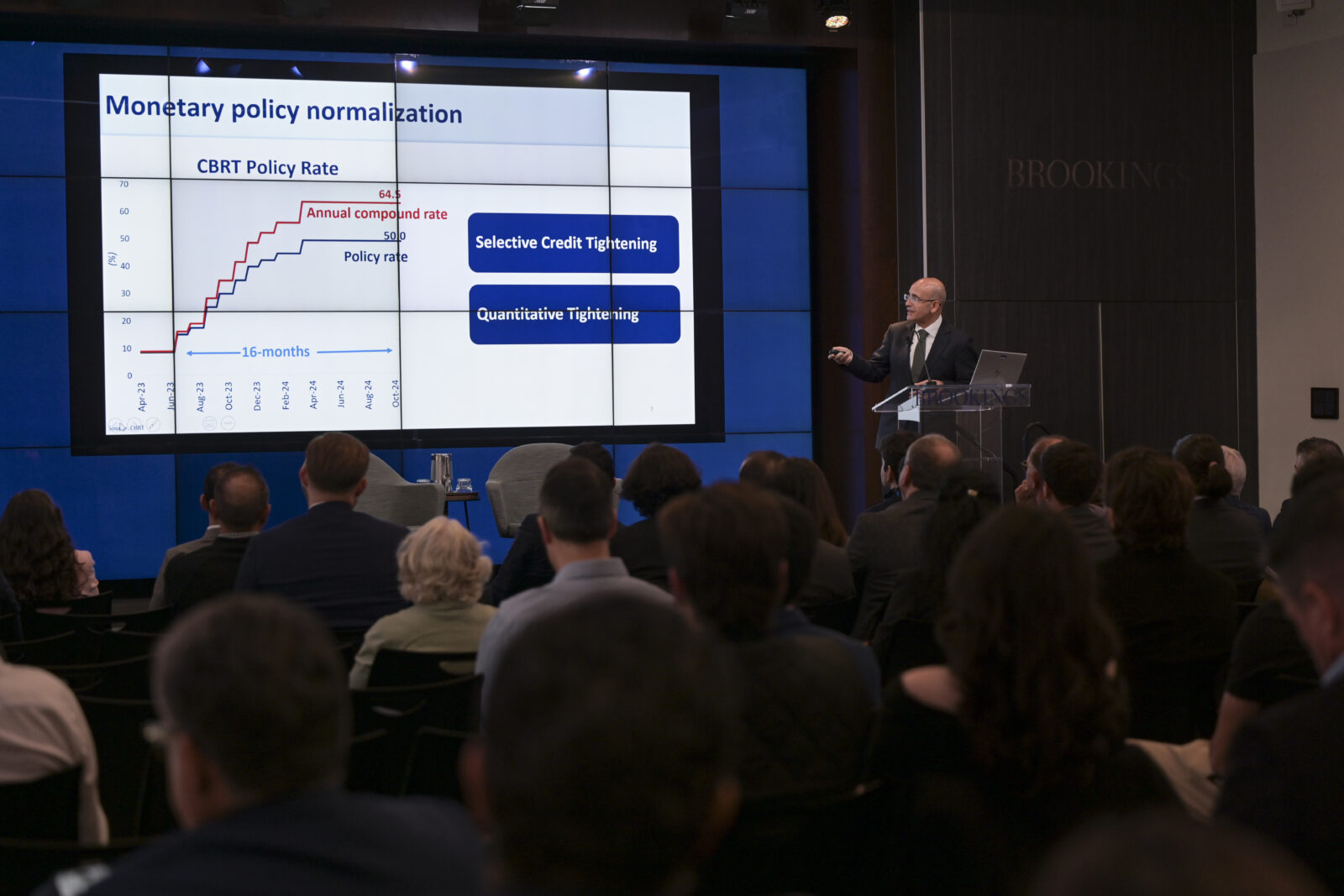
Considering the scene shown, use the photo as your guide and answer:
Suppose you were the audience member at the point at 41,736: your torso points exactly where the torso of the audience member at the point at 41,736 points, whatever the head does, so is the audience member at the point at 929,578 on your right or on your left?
on your right

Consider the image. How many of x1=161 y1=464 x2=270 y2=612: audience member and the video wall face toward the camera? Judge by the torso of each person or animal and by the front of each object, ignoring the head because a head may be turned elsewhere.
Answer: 1

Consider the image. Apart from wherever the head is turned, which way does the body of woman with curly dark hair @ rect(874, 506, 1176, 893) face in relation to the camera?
away from the camera

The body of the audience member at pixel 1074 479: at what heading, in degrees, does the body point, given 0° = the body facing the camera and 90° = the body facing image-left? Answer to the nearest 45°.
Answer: approximately 135°

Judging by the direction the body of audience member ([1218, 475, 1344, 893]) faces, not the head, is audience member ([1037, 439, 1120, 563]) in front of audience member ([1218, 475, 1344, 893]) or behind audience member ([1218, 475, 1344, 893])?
in front

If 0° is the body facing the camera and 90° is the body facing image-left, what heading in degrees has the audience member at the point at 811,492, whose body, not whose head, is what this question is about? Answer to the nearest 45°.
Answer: approximately 180°

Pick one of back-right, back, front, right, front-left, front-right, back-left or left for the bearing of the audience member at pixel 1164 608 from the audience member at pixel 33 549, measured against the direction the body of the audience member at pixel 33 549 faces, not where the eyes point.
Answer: back-right

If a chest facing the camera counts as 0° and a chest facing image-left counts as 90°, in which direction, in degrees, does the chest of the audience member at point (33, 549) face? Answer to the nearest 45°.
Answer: approximately 180°

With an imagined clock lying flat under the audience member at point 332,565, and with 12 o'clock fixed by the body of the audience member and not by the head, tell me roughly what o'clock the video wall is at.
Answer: The video wall is roughly at 12 o'clock from the audience member.

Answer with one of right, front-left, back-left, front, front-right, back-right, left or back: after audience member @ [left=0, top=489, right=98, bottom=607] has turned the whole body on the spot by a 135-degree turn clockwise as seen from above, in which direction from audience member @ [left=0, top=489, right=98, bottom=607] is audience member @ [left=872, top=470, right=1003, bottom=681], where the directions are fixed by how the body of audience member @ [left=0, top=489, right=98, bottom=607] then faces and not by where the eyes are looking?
front

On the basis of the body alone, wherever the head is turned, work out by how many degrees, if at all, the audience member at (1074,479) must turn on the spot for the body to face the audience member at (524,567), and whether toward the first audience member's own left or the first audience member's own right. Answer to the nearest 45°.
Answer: approximately 45° to the first audience member's own left

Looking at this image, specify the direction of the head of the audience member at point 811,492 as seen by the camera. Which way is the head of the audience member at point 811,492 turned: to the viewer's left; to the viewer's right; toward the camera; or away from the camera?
away from the camera

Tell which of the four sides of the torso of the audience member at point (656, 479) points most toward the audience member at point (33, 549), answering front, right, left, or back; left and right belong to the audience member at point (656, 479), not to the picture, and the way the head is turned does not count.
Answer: left

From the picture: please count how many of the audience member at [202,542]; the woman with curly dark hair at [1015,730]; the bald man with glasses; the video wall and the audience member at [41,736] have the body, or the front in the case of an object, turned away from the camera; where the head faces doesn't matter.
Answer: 3
